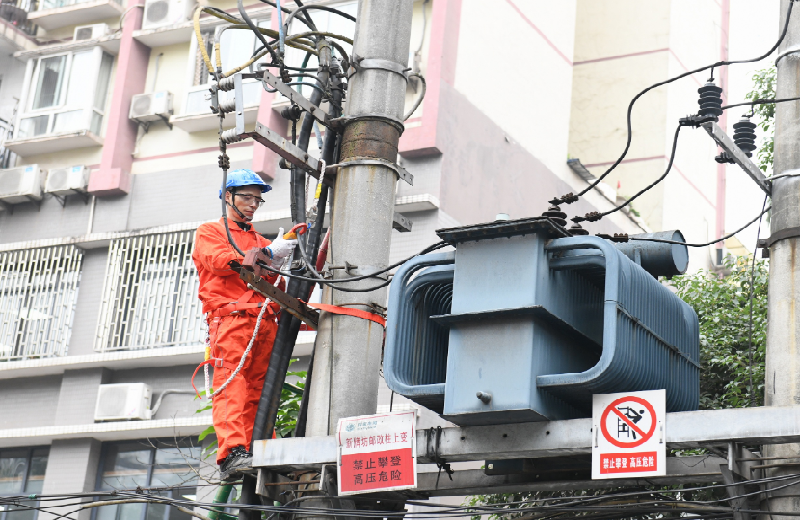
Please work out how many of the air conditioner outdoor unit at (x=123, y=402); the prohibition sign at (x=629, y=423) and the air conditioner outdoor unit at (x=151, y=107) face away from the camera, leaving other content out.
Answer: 0

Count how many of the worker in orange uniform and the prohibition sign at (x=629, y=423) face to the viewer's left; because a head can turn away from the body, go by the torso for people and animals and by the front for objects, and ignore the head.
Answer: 0

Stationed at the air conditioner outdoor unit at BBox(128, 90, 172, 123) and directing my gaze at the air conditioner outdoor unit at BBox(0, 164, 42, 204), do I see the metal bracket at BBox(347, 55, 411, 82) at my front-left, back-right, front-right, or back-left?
back-left

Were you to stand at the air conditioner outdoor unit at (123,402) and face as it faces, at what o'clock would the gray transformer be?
The gray transformer is roughly at 10 o'clock from the air conditioner outdoor unit.

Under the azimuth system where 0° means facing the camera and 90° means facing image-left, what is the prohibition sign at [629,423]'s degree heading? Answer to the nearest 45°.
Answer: approximately 0°

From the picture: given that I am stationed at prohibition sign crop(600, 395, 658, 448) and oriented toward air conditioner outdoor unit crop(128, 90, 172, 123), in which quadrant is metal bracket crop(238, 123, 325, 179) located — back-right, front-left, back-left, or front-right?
front-left

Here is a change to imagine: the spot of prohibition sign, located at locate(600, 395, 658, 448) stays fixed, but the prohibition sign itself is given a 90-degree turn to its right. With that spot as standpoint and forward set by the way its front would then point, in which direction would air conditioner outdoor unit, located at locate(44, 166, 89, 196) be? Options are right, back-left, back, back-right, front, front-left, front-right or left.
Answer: front-right

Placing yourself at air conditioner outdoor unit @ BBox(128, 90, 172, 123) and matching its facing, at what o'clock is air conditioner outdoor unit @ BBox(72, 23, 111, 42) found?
air conditioner outdoor unit @ BBox(72, 23, 111, 42) is roughly at 3 o'clock from air conditioner outdoor unit @ BBox(128, 90, 172, 123).
